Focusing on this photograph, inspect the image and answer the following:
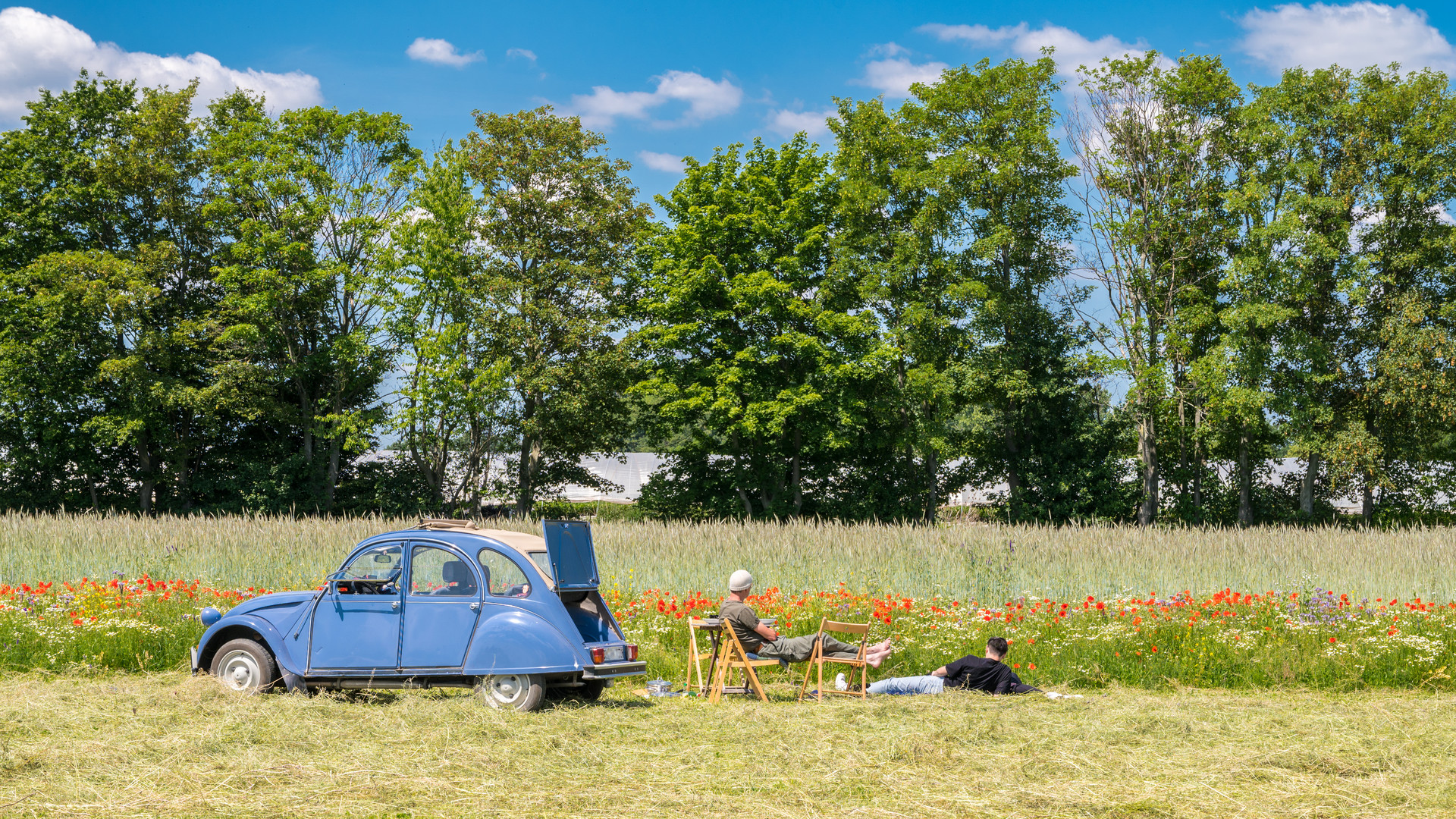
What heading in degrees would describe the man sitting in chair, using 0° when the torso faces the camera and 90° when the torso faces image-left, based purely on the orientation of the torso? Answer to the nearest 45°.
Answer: approximately 270°

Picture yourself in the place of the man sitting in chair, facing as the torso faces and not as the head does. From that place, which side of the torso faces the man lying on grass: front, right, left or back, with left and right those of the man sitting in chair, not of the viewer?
front

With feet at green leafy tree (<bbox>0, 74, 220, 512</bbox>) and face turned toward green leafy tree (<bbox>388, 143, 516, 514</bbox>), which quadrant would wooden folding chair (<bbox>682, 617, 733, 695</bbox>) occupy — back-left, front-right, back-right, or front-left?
front-right

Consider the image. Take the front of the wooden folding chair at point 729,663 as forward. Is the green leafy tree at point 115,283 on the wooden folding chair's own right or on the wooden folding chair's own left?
on the wooden folding chair's own left

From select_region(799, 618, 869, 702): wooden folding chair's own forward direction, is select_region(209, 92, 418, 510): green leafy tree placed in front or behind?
in front

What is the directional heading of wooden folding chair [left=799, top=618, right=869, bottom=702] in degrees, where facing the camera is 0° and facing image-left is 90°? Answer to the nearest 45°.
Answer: approximately 135°

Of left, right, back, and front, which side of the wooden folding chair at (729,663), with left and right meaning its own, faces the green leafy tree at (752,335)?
left

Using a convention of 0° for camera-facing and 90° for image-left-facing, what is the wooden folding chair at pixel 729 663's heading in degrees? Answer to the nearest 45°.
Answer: approximately 270°

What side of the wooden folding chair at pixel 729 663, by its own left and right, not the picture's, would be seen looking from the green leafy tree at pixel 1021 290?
left

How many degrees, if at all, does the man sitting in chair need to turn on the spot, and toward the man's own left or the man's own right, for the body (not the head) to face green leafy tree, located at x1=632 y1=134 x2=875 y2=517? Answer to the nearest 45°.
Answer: approximately 90° to the man's own left

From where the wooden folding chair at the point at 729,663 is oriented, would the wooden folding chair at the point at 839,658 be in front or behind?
in front

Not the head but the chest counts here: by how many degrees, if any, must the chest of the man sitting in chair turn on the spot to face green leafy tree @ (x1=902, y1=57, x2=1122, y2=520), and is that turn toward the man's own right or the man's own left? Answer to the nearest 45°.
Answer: approximately 90° to the man's own left

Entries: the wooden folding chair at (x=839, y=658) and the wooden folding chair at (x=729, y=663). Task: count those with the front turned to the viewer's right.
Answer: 1
